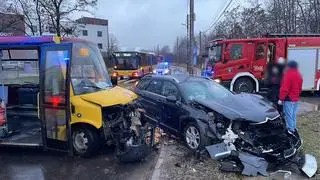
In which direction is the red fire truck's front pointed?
to the viewer's left

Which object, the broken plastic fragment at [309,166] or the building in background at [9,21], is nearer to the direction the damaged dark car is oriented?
the broken plastic fragment

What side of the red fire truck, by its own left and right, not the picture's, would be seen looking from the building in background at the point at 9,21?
front

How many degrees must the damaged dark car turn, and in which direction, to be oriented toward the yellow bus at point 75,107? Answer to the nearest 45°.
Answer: approximately 135° to its right

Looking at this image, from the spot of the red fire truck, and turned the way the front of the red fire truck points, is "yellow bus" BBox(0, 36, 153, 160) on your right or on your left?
on your left

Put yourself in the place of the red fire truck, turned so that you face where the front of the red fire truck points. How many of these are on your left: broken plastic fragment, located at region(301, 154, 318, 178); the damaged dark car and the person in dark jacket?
3

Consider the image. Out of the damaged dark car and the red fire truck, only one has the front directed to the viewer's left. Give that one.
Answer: the red fire truck

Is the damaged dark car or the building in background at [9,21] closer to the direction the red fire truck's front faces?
the building in background

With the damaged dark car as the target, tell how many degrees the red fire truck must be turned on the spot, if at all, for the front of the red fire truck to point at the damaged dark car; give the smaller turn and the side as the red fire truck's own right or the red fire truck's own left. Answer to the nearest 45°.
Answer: approximately 90° to the red fire truck's own left

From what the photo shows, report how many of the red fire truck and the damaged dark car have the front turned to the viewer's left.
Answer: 1

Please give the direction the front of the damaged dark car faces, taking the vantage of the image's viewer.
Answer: facing the viewer and to the right of the viewer

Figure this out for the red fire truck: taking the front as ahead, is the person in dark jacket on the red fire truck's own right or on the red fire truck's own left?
on the red fire truck's own left

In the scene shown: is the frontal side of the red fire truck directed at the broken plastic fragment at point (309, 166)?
no

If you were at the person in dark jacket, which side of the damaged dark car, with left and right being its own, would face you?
left

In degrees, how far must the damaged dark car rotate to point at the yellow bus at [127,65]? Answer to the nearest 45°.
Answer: approximately 135° to its left

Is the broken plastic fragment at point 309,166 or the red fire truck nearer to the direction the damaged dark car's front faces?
the broken plastic fragment

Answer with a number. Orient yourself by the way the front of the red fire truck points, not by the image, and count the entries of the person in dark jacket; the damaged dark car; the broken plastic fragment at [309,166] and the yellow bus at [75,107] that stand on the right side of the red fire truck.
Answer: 0

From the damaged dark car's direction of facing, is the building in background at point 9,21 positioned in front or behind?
behind
